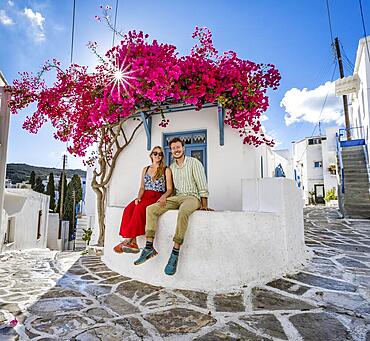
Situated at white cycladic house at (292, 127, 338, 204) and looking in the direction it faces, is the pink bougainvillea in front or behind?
in front

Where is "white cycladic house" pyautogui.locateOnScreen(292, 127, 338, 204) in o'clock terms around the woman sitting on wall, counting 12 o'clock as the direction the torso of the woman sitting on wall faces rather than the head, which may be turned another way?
The white cycladic house is roughly at 6 o'clock from the woman sitting on wall.

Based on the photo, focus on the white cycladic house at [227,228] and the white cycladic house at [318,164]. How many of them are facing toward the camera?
2

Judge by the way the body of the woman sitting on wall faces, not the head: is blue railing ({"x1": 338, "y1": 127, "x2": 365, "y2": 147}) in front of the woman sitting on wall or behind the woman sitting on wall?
behind

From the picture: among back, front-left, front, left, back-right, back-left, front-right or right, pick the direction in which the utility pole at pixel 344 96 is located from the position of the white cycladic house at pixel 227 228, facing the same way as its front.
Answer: back-left

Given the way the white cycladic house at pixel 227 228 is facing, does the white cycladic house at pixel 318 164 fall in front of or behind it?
behind

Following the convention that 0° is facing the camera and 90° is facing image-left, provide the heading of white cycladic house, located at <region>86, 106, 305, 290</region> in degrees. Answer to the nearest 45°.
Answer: approximately 0°
